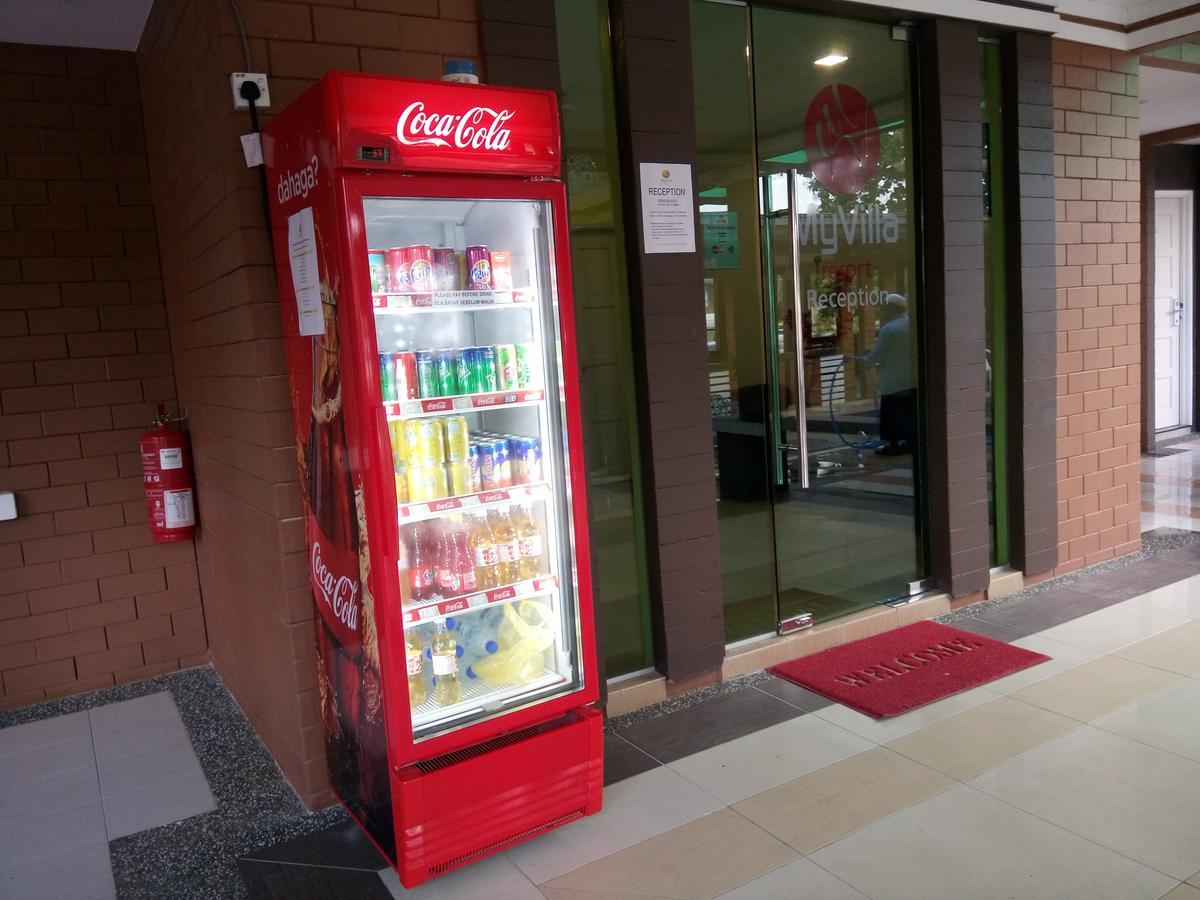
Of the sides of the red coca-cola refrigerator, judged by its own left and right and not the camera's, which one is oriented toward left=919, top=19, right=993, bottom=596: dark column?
left

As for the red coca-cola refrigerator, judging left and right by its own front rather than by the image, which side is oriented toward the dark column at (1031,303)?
left

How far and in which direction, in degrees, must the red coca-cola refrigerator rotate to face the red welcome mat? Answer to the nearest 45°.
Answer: approximately 90° to its left

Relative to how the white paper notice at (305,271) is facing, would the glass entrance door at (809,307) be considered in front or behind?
behind

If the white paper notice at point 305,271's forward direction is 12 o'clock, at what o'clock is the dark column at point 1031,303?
The dark column is roughly at 7 o'clock from the white paper notice.

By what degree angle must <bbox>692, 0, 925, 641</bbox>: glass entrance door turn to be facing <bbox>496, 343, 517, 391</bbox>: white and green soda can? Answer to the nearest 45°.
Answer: approximately 90° to its right

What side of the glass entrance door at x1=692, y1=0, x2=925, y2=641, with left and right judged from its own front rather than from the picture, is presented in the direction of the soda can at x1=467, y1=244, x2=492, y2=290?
right

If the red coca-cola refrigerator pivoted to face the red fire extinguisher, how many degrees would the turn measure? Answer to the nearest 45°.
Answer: approximately 180°

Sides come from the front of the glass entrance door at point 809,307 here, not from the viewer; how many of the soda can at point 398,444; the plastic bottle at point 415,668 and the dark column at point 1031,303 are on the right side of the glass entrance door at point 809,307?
2
